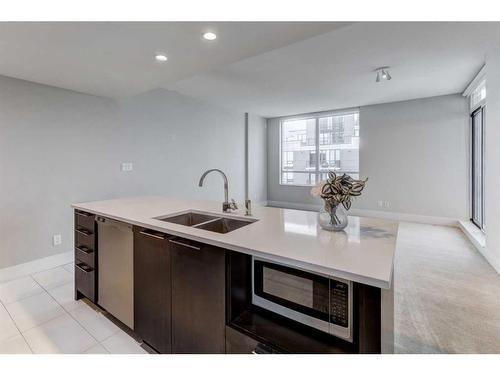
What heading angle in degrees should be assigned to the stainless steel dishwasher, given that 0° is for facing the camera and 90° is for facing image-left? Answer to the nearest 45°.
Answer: approximately 45°

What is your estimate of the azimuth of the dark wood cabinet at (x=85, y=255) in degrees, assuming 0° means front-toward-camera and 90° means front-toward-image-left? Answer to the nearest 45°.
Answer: approximately 45°

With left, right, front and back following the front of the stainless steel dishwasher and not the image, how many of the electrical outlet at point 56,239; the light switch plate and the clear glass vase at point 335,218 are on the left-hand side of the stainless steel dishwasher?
1

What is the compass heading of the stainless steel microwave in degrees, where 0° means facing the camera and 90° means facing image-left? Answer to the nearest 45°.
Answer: approximately 45°

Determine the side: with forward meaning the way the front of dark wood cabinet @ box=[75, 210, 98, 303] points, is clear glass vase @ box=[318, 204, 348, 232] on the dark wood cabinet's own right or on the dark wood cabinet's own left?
on the dark wood cabinet's own left

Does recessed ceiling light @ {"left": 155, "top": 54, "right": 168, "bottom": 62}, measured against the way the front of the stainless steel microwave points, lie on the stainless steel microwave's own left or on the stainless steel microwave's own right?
on the stainless steel microwave's own right

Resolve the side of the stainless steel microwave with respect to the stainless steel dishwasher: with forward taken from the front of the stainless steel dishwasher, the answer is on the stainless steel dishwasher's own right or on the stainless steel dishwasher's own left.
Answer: on the stainless steel dishwasher's own left

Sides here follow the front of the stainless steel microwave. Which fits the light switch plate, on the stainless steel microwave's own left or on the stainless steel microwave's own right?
on the stainless steel microwave's own right

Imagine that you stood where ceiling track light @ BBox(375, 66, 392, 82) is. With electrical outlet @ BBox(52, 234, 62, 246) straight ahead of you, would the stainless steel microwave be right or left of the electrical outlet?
left
